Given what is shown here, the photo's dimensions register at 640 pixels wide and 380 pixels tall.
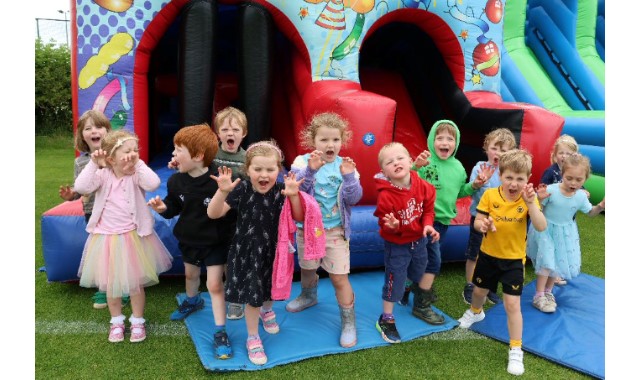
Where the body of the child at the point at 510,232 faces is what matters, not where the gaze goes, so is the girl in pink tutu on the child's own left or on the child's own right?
on the child's own right

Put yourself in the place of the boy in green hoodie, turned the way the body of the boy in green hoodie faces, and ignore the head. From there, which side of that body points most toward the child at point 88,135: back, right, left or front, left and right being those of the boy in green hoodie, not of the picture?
right

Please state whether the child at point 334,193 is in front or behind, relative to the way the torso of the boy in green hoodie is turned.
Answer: in front

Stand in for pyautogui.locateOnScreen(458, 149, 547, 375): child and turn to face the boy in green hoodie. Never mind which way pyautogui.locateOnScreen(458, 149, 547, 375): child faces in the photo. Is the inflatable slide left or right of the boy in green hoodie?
right

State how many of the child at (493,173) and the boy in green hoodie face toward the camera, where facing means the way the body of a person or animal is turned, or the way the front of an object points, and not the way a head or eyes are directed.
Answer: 2

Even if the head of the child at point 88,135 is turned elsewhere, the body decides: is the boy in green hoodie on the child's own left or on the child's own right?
on the child's own left

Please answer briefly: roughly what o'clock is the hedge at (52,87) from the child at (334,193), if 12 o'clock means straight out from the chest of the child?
The hedge is roughly at 5 o'clock from the child.

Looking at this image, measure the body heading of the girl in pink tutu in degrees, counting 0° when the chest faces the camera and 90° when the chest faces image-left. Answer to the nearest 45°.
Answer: approximately 0°
